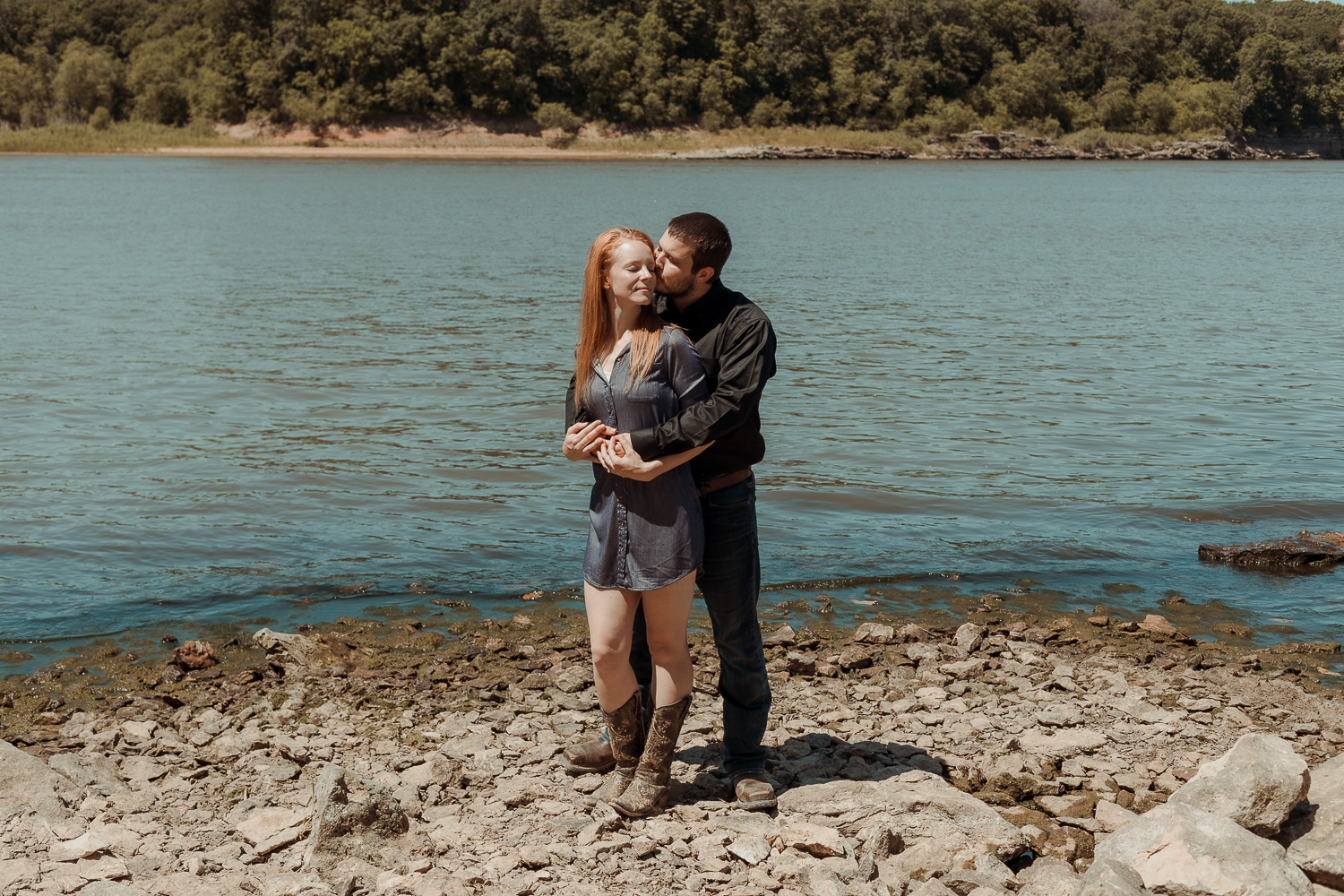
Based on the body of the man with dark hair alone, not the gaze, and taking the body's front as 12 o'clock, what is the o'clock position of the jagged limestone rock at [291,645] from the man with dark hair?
The jagged limestone rock is roughly at 3 o'clock from the man with dark hair.

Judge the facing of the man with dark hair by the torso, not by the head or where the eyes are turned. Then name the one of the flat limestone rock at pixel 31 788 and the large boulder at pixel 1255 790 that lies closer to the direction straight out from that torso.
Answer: the flat limestone rock

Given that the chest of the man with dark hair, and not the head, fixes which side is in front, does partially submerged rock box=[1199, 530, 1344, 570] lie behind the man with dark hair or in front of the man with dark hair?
behind

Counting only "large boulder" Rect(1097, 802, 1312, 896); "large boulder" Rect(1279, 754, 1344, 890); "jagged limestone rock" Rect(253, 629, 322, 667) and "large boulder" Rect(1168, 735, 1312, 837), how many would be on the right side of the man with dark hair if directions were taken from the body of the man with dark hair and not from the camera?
1

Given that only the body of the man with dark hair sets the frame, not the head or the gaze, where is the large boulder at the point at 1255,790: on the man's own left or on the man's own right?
on the man's own left

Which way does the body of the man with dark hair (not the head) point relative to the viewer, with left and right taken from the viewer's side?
facing the viewer and to the left of the viewer

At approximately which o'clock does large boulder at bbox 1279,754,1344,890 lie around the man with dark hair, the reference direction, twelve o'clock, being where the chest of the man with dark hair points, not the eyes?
The large boulder is roughly at 8 o'clock from the man with dark hair.

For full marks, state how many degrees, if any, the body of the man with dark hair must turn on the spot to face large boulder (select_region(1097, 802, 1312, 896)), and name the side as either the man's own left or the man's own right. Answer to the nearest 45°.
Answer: approximately 90° to the man's own left

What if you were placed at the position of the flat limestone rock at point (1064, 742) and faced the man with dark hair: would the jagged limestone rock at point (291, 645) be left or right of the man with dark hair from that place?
right

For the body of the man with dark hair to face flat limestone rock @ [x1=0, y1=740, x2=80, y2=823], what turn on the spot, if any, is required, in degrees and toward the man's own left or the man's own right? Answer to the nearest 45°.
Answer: approximately 45° to the man's own right
